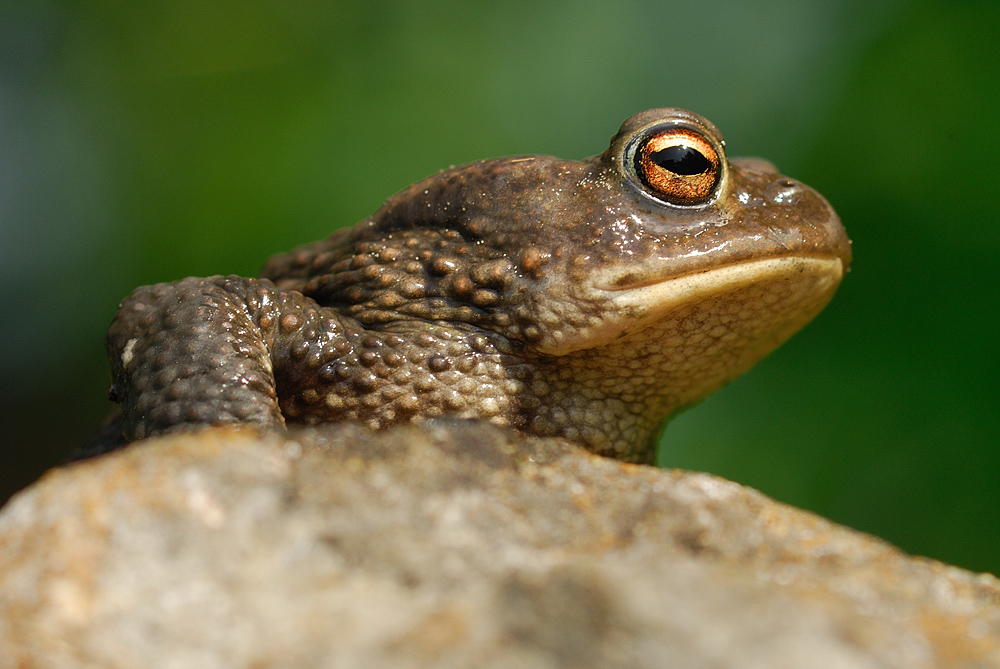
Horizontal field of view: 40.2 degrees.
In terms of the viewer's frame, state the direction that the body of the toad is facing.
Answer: to the viewer's right
